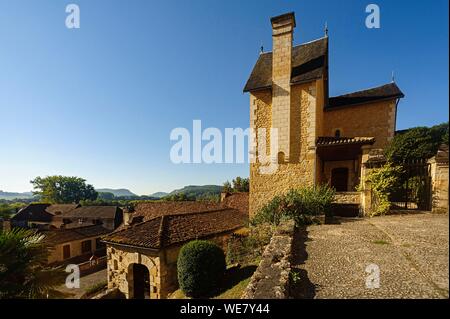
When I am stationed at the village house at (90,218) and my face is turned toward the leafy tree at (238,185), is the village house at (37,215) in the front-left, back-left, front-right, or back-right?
back-left

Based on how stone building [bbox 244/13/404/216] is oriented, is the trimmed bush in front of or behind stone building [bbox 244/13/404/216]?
in front

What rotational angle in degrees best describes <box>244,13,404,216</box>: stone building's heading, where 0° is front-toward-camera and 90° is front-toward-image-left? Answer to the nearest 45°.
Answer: approximately 0°

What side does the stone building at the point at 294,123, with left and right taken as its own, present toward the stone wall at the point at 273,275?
front

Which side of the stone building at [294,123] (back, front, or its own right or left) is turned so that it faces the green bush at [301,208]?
front
